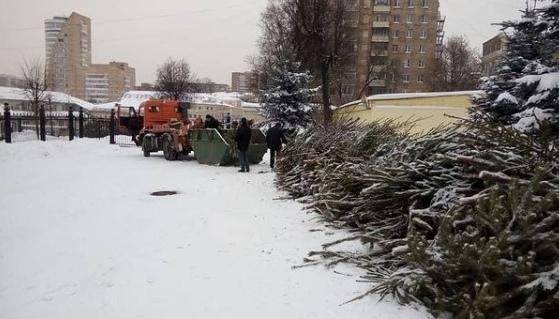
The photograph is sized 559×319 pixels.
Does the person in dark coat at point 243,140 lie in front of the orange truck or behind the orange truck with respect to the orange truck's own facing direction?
behind

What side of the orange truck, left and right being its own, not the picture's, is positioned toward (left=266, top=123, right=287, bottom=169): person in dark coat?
back

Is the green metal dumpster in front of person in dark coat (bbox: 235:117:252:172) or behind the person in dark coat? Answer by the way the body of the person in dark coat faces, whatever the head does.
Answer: in front

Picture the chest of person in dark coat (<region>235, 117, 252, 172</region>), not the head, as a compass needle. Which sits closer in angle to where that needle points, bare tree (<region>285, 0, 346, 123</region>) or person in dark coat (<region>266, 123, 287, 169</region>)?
the bare tree

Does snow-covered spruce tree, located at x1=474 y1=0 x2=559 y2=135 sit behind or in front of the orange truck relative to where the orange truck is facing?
behind

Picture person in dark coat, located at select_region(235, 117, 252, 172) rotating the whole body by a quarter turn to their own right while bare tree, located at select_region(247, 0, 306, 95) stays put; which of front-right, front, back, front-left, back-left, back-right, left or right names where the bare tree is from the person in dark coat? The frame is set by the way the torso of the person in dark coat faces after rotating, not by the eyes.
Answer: left

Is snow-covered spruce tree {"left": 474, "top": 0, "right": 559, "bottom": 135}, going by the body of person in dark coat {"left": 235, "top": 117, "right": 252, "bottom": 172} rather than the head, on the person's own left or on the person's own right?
on the person's own right

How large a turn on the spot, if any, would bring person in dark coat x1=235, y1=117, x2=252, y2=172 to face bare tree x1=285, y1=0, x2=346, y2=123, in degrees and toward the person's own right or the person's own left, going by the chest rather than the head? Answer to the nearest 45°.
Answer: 0° — they already face it

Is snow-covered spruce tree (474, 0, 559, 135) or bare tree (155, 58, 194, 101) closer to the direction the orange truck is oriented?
the bare tree

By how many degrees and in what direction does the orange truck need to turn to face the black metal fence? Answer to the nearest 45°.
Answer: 0° — it already faces it

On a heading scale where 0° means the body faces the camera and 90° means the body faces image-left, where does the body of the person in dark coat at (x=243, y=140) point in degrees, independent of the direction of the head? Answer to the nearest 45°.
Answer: approximately 180°

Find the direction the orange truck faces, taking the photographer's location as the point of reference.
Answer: facing away from the viewer and to the left of the viewer

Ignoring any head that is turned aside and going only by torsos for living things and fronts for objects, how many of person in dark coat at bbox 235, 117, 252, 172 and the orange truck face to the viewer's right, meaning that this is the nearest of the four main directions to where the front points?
0
